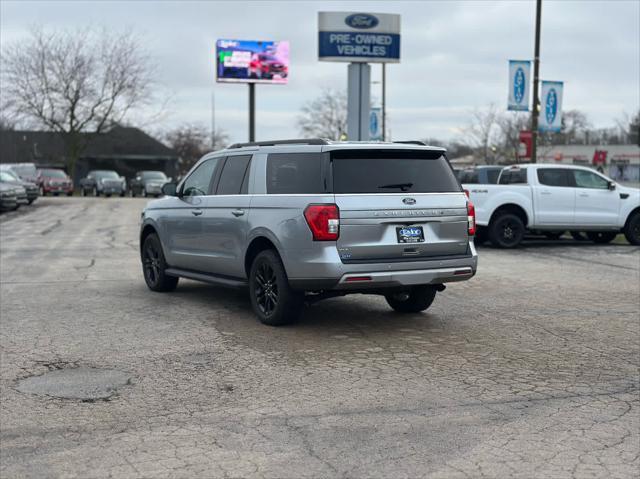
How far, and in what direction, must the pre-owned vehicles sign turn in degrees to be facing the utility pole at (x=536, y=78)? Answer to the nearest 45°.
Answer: approximately 45° to its left

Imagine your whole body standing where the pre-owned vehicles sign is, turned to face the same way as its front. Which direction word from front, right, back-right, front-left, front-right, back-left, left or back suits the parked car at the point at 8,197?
front-right

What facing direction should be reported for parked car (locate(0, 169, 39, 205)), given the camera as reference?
facing the viewer and to the right of the viewer

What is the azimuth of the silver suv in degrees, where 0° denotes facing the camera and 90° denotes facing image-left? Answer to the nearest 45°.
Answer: approximately 135°

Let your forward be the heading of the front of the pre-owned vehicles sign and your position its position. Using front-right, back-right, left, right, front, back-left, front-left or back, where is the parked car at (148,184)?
back-right

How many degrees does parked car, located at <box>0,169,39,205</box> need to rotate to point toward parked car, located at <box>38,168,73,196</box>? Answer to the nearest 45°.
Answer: approximately 135° to its left

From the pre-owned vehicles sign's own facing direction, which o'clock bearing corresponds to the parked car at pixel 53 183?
The parked car is roughly at 4 o'clock from the pre-owned vehicles sign.

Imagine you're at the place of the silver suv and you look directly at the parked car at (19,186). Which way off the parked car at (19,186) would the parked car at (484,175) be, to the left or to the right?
right

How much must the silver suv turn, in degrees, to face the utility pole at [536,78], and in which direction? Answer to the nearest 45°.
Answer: approximately 45° to its right

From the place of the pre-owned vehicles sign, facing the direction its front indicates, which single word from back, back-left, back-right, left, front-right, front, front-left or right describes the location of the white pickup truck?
front

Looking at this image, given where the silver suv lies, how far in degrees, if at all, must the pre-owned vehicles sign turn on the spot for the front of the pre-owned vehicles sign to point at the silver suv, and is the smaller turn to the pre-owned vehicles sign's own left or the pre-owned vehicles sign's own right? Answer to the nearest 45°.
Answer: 0° — it already faces it

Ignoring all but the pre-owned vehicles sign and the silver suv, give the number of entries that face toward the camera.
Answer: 1

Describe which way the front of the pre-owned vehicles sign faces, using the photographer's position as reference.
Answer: facing the viewer

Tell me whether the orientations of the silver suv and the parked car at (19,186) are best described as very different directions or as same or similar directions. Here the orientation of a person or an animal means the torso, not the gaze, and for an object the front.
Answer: very different directions

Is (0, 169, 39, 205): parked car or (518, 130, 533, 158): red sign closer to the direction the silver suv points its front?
the parked car
